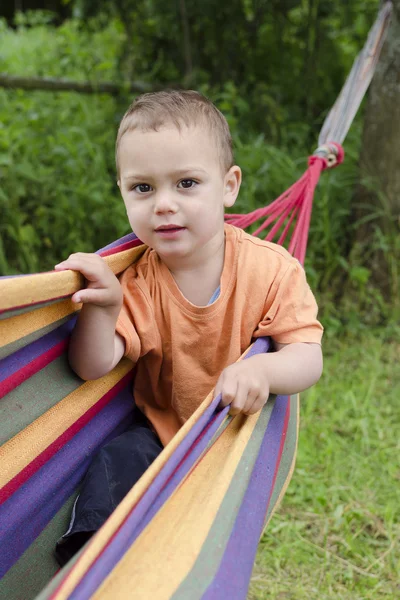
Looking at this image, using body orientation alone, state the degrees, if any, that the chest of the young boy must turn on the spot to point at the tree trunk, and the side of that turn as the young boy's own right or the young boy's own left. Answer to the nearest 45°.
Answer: approximately 180°

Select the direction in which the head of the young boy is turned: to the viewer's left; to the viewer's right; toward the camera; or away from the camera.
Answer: toward the camera

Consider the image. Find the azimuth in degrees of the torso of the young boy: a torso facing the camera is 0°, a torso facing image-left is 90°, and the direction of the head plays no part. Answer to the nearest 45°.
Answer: approximately 45°
